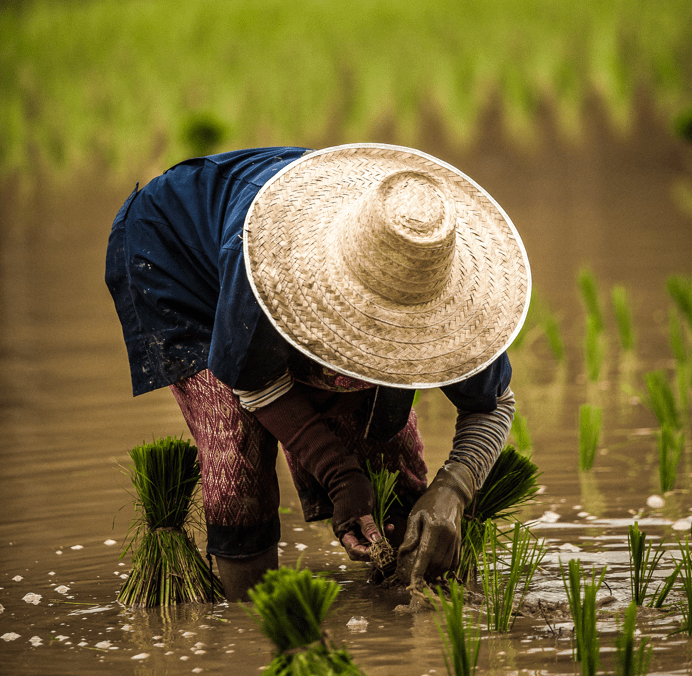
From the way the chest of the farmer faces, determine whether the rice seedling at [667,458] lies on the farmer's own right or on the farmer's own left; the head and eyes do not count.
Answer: on the farmer's own left

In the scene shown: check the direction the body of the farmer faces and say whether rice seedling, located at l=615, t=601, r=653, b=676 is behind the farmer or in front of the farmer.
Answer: in front

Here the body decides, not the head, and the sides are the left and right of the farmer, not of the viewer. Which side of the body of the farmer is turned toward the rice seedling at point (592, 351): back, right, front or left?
left

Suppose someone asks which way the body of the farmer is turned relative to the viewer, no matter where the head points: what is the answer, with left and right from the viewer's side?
facing the viewer and to the right of the viewer

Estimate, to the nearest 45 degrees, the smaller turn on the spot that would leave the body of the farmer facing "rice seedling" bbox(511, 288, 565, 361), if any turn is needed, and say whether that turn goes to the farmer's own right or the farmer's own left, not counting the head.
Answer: approximately 135° to the farmer's own left
